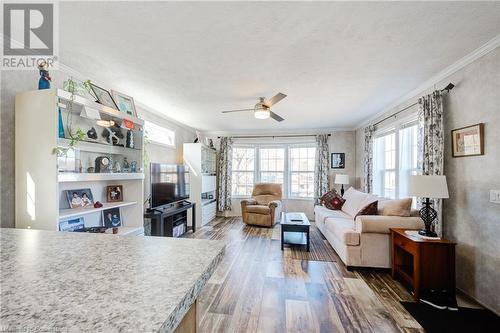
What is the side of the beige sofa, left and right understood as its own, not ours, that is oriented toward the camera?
left

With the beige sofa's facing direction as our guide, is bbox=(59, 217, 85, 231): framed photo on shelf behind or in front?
in front

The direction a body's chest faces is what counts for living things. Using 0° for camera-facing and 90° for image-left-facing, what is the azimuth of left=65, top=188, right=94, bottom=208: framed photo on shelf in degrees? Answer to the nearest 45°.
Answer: approximately 315°

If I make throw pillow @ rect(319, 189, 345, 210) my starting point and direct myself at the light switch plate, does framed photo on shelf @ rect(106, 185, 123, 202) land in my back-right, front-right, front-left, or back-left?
front-right

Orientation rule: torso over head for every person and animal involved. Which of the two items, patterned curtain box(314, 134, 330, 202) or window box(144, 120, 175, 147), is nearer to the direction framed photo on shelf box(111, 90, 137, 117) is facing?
the patterned curtain

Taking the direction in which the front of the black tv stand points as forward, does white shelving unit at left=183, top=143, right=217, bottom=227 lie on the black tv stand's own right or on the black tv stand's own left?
on the black tv stand's own left

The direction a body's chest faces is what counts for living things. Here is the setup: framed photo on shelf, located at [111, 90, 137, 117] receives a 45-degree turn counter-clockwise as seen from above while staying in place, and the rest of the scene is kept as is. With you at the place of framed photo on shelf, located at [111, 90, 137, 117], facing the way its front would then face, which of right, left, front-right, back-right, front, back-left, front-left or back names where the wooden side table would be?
front-right

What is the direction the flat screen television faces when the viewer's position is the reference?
facing the viewer and to the right of the viewer

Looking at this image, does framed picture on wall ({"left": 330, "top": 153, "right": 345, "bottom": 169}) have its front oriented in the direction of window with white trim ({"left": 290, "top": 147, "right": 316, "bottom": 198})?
no

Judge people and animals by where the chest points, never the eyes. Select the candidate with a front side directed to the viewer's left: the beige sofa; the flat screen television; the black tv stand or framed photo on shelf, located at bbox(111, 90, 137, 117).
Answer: the beige sofa

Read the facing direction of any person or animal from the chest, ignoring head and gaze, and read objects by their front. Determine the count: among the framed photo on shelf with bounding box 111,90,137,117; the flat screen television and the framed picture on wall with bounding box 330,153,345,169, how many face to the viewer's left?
0

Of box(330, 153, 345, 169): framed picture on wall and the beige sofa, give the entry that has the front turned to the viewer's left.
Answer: the beige sofa

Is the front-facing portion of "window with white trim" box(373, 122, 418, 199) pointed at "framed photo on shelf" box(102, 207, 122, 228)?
yes

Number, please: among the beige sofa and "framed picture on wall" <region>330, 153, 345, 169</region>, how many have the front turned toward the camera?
1

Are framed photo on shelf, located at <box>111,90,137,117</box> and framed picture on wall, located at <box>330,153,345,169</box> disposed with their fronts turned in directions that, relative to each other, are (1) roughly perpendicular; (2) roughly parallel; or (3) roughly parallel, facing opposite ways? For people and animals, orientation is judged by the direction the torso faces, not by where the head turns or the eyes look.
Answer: roughly perpendicular

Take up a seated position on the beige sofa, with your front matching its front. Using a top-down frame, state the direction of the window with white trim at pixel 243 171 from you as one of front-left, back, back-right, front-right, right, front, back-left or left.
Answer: front-right

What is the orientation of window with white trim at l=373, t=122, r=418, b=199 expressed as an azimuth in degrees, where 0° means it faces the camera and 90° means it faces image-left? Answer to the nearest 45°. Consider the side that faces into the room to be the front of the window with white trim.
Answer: approximately 45°
